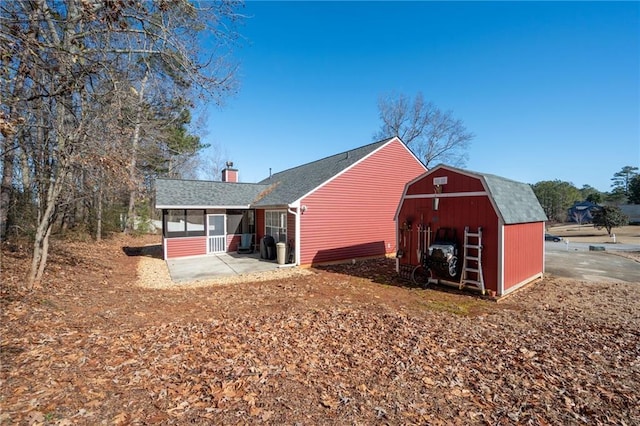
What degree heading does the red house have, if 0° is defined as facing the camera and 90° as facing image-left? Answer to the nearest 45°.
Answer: approximately 225°

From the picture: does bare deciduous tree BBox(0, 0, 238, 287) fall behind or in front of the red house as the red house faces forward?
behind

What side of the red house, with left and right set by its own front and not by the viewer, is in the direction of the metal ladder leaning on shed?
right
